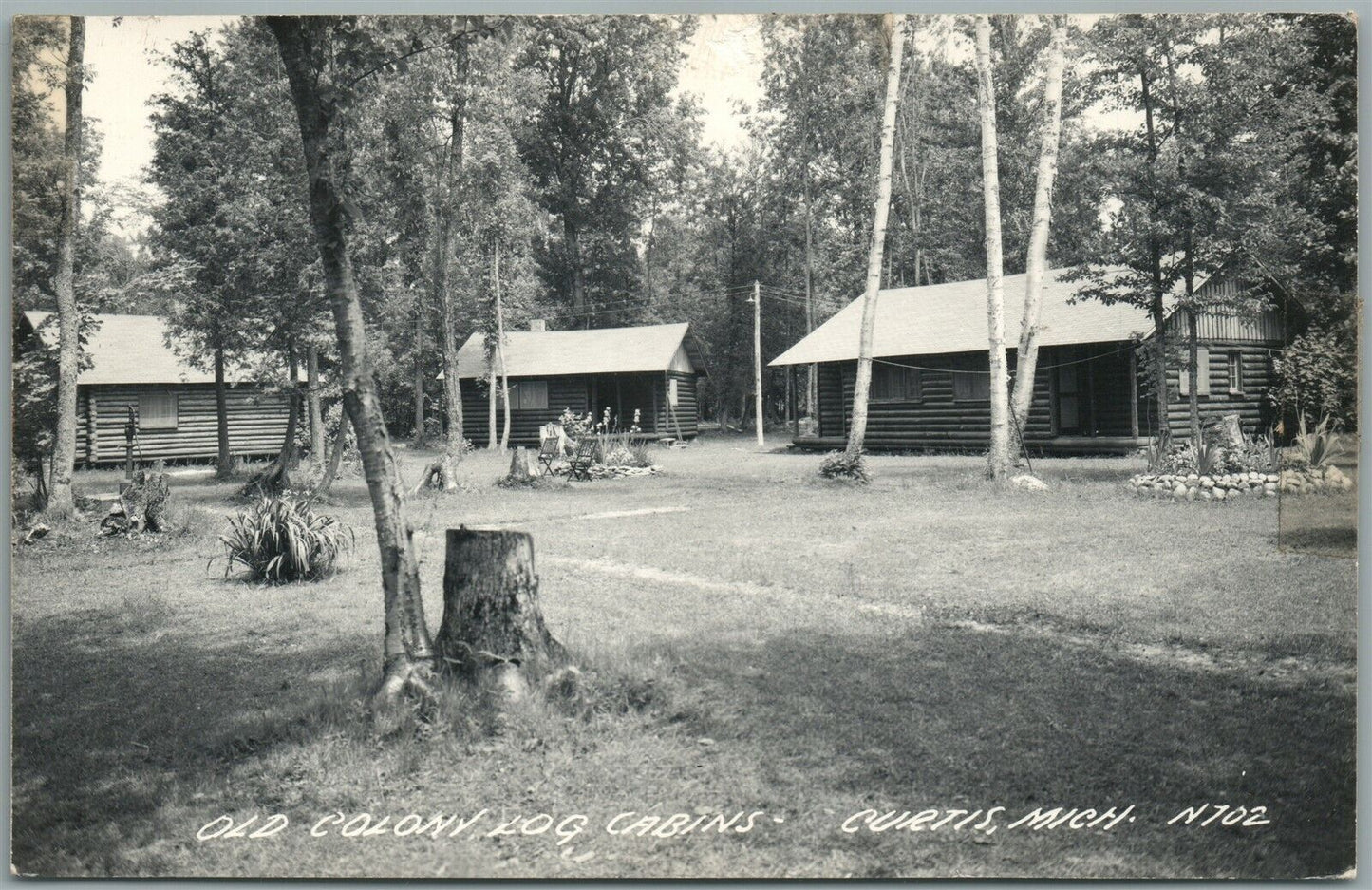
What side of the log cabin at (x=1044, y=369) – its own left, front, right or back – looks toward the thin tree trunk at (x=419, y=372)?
right

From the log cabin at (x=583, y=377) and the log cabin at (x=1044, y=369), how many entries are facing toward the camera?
2

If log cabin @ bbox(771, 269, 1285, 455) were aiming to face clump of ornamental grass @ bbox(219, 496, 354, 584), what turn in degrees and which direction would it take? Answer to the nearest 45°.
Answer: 0° — it already faces it

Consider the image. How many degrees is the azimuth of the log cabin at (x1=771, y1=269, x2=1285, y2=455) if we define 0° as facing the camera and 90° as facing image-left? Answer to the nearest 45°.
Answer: approximately 0°

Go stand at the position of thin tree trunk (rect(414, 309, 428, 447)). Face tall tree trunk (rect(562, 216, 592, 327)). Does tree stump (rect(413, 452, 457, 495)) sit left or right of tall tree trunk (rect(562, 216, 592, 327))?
right

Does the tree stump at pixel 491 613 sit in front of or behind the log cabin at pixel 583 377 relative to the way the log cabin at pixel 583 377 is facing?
in front

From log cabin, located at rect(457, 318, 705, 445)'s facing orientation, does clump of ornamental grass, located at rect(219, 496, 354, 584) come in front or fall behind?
in front

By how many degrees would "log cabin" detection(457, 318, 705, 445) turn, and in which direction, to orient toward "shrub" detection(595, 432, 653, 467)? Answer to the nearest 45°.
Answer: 0° — it already faces it

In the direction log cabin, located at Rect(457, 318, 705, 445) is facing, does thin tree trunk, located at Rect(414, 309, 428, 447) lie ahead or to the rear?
ahead
